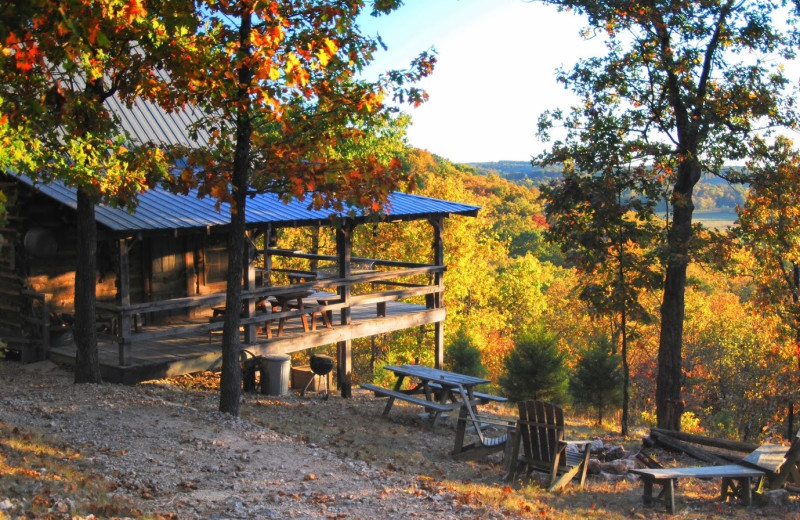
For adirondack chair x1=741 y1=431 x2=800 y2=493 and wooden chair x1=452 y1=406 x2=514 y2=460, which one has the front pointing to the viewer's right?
the wooden chair

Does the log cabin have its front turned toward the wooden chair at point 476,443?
yes

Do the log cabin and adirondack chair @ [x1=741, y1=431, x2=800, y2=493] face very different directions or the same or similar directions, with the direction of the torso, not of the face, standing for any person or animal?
very different directions

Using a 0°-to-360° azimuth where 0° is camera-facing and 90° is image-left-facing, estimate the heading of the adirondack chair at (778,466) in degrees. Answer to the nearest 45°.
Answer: approximately 90°

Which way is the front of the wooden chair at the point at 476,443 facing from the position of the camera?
facing to the right of the viewer

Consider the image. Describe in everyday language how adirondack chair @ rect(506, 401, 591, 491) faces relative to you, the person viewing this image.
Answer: facing away from the viewer and to the right of the viewer
